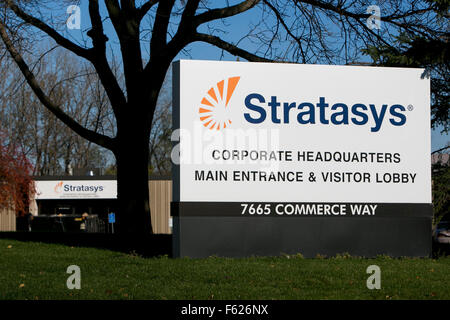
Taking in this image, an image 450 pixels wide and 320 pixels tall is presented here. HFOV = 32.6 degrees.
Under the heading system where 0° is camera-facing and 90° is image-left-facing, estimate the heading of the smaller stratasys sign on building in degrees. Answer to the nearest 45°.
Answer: approximately 0°

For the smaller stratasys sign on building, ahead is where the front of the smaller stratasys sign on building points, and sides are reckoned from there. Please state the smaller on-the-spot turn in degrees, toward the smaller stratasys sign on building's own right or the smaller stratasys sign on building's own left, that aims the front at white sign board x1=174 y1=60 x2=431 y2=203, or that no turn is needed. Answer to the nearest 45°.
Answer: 0° — it already faces it
